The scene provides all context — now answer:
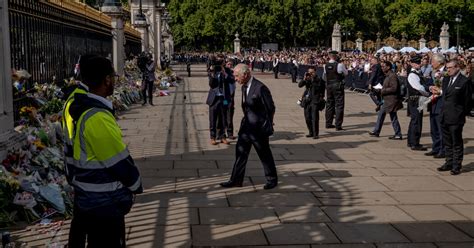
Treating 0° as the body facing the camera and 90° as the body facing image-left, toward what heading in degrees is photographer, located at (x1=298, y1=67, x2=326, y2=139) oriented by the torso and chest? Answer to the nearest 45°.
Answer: approximately 45°

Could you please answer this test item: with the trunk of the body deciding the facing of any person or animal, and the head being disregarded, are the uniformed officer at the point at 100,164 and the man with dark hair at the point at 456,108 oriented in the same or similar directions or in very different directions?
very different directions

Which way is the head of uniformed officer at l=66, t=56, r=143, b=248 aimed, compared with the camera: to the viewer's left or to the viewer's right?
to the viewer's right

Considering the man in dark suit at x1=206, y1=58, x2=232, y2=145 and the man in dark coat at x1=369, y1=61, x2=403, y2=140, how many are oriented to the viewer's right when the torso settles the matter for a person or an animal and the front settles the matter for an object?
0

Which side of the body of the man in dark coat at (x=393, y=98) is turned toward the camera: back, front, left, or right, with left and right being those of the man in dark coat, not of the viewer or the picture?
left

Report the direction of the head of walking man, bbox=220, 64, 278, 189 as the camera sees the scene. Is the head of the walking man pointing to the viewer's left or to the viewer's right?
to the viewer's left

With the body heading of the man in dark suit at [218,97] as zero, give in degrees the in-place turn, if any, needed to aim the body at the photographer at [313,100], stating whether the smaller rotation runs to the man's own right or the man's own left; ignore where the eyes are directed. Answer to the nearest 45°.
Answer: approximately 135° to the man's own left

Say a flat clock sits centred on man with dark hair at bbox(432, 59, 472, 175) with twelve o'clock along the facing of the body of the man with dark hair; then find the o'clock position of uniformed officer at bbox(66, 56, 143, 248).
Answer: The uniformed officer is roughly at 11 o'clock from the man with dark hair.
